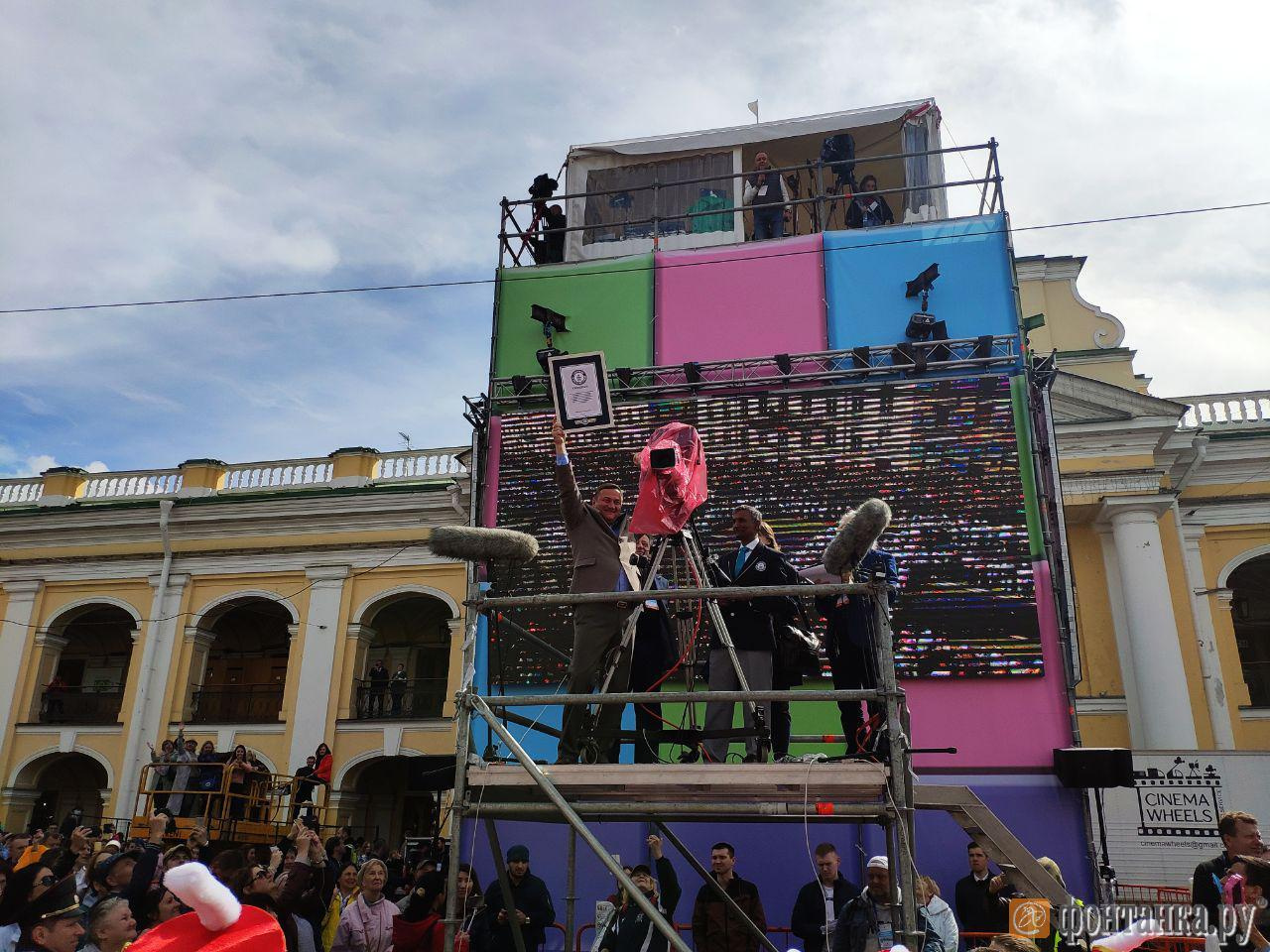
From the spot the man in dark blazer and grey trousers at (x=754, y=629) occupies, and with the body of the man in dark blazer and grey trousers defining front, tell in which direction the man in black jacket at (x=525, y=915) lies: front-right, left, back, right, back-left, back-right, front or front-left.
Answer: right

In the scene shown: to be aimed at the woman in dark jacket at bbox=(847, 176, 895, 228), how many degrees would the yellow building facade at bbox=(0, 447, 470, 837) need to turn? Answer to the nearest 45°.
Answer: approximately 45° to its left

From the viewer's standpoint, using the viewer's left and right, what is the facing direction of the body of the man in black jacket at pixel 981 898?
facing the viewer

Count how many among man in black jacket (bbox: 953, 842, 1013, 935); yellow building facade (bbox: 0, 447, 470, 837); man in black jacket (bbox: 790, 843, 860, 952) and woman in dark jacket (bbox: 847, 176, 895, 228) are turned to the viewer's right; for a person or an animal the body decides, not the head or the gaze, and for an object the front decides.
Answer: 0

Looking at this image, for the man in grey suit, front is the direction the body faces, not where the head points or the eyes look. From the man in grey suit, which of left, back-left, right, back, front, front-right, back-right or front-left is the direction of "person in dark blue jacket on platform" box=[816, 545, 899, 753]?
front-left

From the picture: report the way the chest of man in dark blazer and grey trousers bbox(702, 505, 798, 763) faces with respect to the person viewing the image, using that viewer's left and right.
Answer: facing the viewer and to the left of the viewer

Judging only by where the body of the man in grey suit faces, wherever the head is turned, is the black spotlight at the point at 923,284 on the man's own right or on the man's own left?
on the man's own left

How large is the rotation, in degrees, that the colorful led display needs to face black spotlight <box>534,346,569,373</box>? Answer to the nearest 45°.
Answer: approximately 90° to its right
